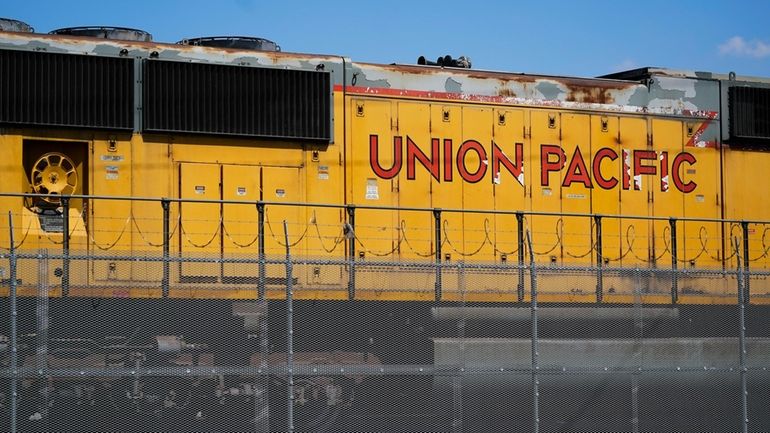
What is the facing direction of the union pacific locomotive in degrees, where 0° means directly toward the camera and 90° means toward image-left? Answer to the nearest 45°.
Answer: approximately 270°
